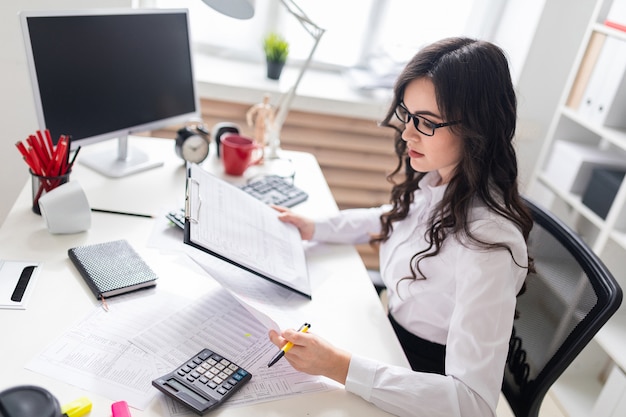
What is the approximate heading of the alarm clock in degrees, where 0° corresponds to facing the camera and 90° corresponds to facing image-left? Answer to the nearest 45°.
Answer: approximately 315°

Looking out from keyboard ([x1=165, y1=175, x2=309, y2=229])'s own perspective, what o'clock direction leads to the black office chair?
The black office chair is roughly at 12 o'clock from the keyboard.

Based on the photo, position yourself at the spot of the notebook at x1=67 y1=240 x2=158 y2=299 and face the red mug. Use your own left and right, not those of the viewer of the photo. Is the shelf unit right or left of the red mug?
right

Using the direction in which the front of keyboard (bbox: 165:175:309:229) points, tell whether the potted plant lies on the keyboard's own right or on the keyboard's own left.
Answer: on the keyboard's own left

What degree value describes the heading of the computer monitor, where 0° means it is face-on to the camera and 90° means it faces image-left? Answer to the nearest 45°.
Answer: approximately 315°

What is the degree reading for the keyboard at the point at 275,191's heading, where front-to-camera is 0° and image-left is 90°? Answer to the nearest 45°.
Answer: approximately 315°

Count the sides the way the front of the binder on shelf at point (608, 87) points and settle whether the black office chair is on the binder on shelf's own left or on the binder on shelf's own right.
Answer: on the binder on shelf's own left

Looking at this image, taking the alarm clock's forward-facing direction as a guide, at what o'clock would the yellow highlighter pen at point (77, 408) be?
The yellow highlighter pen is roughly at 2 o'clock from the alarm clock.
